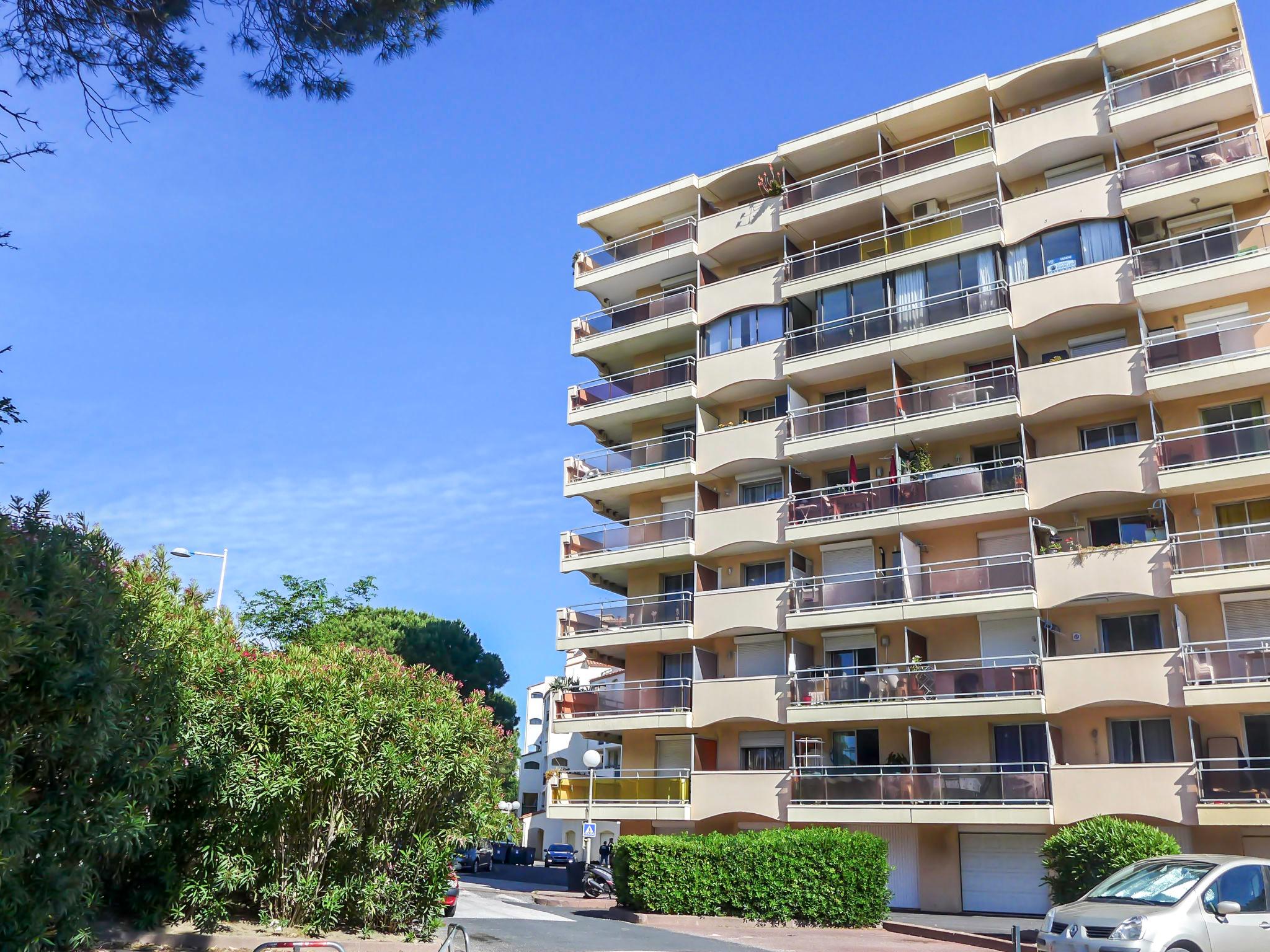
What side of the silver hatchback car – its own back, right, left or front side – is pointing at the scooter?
right

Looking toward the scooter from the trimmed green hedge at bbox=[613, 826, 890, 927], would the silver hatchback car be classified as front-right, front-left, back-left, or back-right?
back-left

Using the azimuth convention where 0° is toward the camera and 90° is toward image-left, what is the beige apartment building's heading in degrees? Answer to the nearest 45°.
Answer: approximately 45°

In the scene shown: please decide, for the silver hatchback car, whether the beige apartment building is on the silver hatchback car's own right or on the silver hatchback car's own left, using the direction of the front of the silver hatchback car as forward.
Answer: on the silver hatchback car's own right

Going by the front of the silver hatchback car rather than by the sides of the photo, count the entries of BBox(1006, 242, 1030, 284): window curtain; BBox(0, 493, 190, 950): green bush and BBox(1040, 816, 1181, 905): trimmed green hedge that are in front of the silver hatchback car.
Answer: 1

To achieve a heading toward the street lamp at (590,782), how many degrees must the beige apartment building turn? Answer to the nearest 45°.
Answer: approximately 45° to its right
